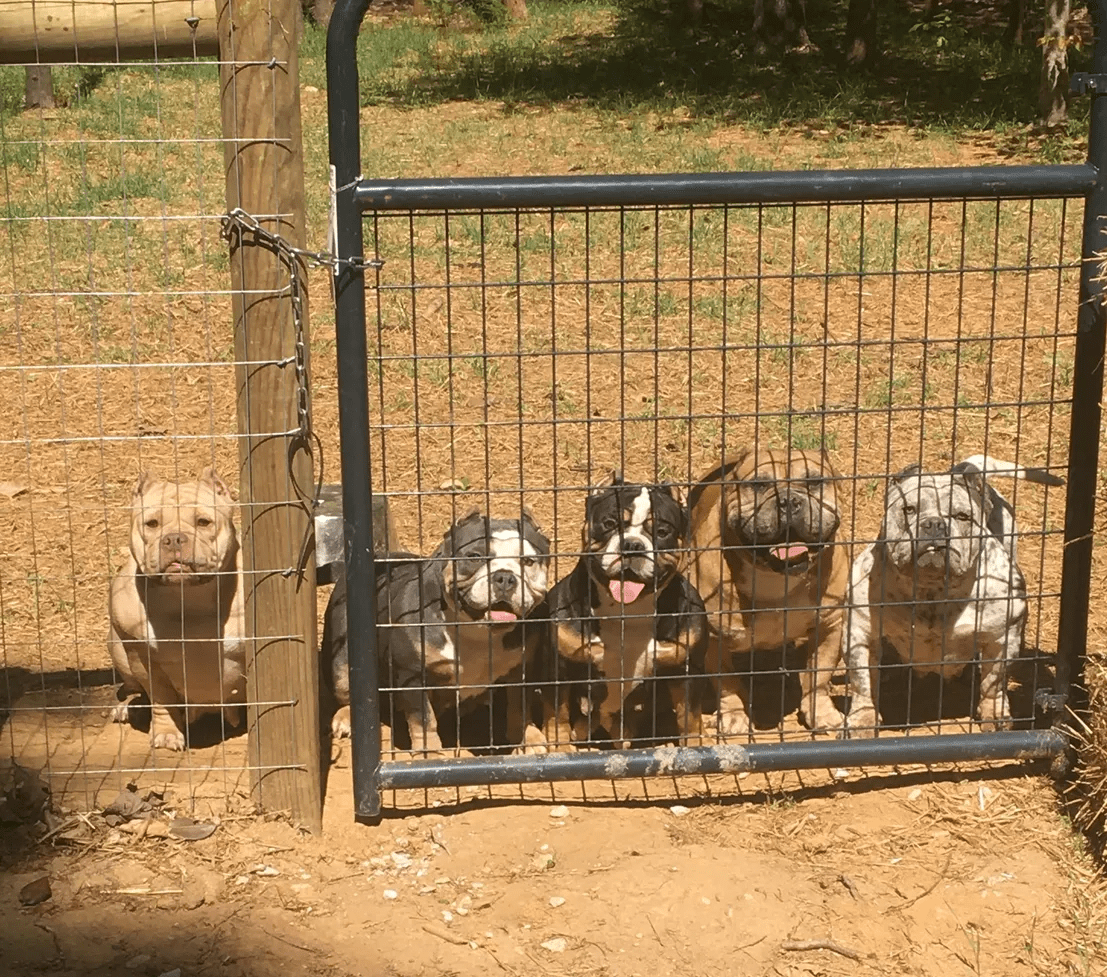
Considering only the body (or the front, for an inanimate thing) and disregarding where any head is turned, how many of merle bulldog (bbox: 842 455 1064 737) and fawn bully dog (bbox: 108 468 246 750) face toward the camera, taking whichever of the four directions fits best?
2

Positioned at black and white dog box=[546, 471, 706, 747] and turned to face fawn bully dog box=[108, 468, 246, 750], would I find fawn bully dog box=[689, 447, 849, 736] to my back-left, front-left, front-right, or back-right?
back-right

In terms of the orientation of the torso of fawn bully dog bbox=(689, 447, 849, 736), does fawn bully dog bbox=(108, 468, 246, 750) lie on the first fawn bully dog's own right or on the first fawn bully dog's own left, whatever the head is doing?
on the first fawn bully dog's own right

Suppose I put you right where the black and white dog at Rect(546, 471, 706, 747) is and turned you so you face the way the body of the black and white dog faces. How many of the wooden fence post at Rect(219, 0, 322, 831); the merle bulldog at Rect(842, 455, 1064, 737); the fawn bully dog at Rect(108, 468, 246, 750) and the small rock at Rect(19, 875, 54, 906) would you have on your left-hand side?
1

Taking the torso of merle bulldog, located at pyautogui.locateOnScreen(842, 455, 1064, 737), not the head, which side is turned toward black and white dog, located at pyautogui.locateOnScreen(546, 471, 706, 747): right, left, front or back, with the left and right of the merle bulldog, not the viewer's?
right

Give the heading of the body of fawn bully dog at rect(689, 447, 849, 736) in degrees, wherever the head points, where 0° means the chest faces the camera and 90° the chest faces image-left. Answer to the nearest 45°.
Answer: approximately 0°

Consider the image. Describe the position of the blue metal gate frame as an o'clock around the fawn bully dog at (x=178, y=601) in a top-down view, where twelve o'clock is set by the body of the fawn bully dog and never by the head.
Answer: The blue metal gate frame is roughly at 10 o'clock from the fawn bully dog.

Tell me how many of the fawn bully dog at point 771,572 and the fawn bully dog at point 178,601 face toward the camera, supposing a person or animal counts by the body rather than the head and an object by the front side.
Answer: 2
